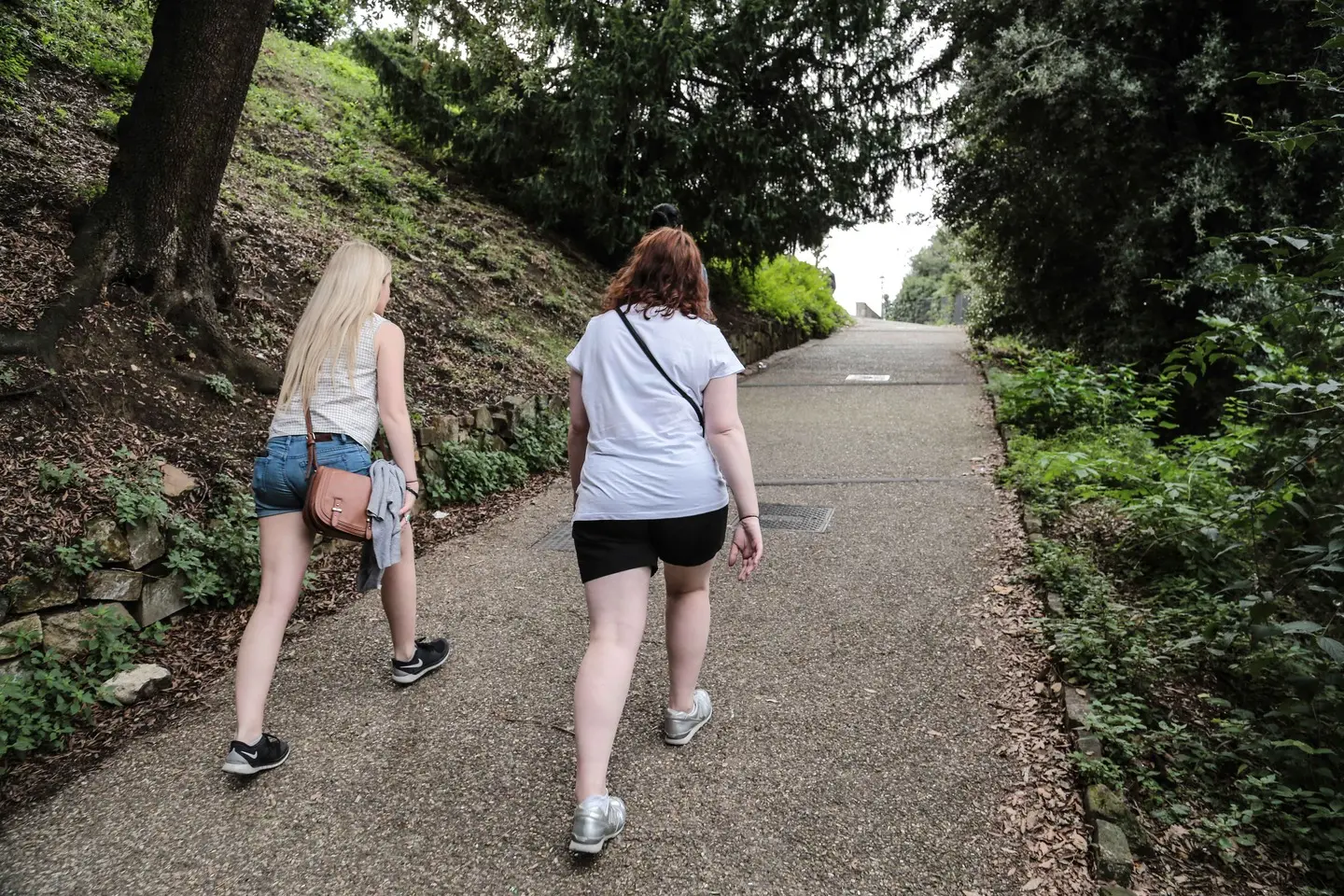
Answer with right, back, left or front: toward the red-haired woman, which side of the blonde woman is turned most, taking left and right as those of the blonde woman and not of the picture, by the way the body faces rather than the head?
right

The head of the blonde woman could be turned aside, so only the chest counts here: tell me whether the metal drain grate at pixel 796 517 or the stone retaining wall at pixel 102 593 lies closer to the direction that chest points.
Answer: the metal drain grate

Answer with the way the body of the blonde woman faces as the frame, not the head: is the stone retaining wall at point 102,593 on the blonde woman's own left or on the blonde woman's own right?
on the blonde woman's own left

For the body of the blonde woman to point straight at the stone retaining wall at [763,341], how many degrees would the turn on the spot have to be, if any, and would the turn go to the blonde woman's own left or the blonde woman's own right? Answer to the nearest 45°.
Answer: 0° — they already face it

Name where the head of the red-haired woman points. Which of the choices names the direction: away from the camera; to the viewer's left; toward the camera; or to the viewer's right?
away from the camera

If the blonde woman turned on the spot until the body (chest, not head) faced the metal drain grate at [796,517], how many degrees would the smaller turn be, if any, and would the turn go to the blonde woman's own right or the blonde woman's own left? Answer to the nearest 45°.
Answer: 0° — they already face it

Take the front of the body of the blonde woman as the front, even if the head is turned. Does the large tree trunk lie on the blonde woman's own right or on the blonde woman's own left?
on the blonde woman's own left

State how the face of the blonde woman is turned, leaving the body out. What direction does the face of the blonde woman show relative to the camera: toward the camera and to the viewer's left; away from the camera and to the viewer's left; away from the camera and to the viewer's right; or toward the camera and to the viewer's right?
away from the camera and to the viewer's right

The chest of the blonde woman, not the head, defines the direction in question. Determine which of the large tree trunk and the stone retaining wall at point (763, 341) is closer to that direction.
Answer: the stone retaining wall

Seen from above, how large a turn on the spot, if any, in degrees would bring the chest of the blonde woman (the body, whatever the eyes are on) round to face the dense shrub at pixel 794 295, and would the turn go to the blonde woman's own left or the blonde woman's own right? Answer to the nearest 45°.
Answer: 0° — they already face it

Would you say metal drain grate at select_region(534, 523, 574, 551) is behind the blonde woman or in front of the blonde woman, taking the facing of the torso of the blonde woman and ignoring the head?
in front

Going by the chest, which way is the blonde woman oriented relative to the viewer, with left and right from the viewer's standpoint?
facing away from the viewer and to the right of the viewer

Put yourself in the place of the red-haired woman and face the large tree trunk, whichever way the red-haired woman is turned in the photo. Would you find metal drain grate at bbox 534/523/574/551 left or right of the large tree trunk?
right
